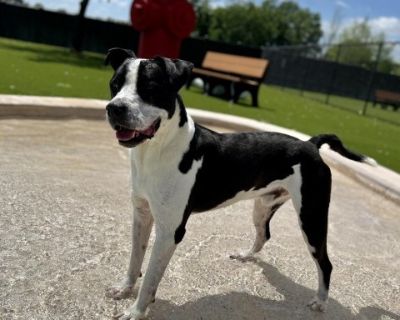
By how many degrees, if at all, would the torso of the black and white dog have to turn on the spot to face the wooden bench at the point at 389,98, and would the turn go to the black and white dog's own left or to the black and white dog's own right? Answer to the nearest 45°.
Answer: approximately 135° to the black and white dog's own right

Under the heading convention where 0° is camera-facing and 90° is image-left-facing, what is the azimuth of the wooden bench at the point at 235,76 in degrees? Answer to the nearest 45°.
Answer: approximately 45°

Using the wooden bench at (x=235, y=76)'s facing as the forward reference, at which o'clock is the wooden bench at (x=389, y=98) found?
the wooden bench at (x=389, y=98) is roughly at 6 o'clock from the wooden bench at (x=235, y=76).

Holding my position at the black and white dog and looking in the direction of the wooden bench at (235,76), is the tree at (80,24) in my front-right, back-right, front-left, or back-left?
front-left

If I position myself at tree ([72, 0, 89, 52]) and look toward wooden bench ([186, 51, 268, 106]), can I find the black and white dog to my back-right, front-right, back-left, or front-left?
front-right

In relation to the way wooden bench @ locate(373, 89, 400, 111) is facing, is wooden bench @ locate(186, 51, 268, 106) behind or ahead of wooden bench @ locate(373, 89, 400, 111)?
ahead

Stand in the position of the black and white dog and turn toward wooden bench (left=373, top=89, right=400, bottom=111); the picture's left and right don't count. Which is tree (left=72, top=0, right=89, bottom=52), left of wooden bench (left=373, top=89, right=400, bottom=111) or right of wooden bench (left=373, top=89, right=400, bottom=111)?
left

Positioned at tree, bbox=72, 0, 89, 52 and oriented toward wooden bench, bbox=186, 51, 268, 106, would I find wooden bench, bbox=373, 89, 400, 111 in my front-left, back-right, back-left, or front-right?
front-left

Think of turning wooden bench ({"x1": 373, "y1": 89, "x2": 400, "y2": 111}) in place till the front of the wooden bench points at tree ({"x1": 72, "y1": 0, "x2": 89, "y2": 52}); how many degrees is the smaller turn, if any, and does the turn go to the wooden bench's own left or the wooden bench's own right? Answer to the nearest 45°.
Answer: approximately 45° to the wooden bench's own right

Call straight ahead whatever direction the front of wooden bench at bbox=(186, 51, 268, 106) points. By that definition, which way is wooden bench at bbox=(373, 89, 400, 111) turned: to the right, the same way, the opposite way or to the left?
the same way

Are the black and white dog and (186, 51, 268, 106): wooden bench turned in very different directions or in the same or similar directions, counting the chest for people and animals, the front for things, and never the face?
same or similar directions

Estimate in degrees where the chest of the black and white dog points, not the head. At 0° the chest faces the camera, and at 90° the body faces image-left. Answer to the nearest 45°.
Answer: approximately 45°

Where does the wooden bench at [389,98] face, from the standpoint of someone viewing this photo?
facing the viewer and to the left of the viewer

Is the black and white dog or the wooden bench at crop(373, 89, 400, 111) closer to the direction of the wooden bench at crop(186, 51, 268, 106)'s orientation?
the black and white dog

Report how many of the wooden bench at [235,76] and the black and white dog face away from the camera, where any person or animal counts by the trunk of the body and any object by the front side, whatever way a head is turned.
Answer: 0

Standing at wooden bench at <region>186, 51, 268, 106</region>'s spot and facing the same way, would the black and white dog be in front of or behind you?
in front

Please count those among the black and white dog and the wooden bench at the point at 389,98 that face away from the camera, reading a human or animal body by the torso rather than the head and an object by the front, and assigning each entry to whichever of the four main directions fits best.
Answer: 0

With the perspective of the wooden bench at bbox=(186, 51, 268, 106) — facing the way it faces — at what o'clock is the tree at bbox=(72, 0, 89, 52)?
The tree is roughly at 3 o'clock from the wooden bench.
